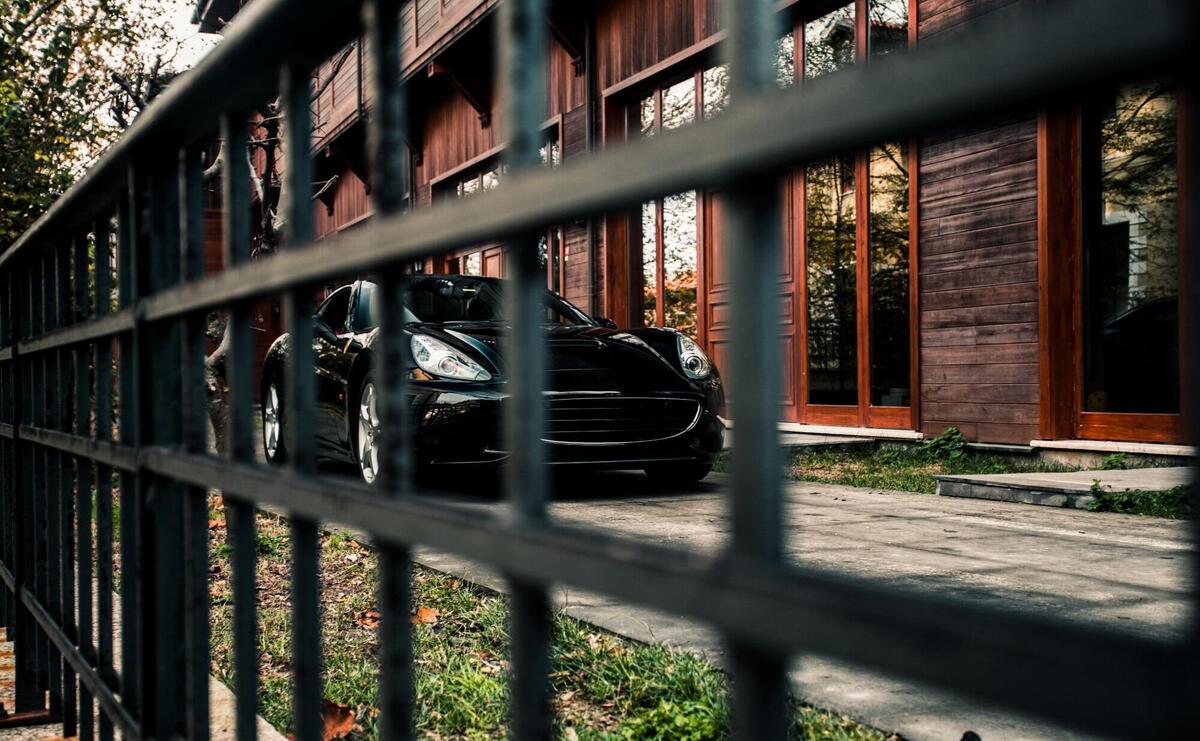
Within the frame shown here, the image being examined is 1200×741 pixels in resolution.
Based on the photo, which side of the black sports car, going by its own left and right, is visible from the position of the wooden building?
left

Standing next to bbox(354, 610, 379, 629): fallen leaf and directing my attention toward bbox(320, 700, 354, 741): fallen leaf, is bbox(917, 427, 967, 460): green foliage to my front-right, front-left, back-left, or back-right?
back-left

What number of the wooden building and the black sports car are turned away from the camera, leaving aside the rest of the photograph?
0

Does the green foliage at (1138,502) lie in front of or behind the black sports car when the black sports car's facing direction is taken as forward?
in front

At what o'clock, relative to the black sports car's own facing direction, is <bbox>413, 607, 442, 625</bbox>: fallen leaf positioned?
The fallen leaf is roughly at 2 o'clock from the black sports car.

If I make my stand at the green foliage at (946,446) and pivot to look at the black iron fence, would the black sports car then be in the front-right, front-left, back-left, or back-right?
front-right

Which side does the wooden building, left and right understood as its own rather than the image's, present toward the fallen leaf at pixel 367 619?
front

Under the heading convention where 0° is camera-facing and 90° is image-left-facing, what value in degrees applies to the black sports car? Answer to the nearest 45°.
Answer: approximately 315°

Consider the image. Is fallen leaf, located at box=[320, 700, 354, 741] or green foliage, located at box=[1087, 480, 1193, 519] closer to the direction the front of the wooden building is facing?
the fallen leaf

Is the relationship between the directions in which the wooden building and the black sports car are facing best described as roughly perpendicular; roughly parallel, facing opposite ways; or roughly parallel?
roughly perpendicular

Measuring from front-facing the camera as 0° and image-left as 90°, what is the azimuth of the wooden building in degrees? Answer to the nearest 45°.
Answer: approximately 45°

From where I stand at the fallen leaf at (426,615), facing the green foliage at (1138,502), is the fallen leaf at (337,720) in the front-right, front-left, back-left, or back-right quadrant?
back-right

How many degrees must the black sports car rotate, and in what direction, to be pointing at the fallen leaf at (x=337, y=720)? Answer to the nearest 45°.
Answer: approximately 45° to its right
